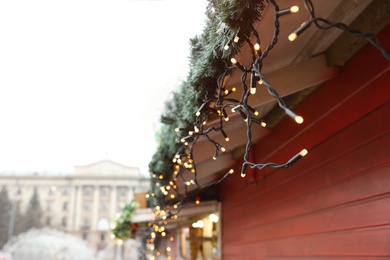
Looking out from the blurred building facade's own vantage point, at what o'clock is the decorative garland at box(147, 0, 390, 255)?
The decorative garland is roughly at 12 o'clock from the blurred building facade.

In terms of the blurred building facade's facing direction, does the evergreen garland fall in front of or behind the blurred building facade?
in front

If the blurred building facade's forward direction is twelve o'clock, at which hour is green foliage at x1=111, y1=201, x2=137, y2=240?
The green foliage is roughly at 12 o'clock from the blurred building facade.

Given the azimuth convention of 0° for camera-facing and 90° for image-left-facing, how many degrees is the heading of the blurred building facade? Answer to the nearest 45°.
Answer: approximately 0°
